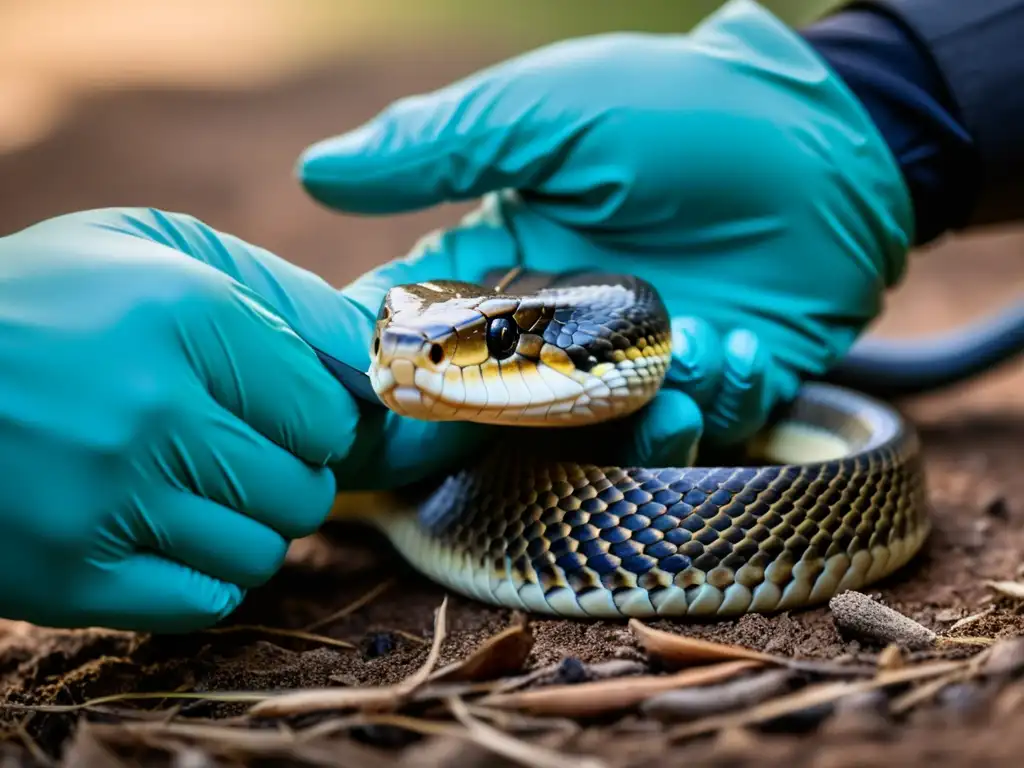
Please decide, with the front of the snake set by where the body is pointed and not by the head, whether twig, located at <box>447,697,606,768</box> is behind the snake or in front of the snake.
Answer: in front

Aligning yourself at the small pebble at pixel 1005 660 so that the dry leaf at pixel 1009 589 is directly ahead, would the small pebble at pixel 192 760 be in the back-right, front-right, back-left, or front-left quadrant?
back-left

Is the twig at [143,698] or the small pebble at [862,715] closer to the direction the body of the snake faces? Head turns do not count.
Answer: the twig

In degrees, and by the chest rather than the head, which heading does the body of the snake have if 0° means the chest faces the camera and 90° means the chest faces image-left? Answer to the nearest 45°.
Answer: approximately 45°

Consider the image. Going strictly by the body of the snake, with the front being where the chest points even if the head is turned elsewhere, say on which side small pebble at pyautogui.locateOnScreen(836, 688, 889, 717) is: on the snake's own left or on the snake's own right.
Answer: on the snake's own left

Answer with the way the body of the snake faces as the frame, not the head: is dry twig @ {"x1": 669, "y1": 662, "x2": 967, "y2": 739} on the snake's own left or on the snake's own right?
on the snake's own left

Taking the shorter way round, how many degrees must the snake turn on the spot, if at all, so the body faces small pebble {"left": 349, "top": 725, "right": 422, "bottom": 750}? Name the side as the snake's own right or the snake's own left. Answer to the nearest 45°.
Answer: approximately 45° to the snake's own left

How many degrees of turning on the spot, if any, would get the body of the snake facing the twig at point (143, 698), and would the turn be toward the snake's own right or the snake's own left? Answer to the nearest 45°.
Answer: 0° — it already faces it
